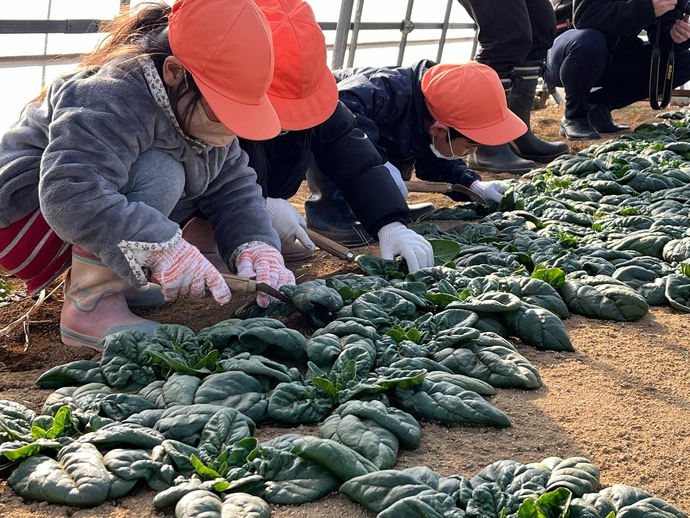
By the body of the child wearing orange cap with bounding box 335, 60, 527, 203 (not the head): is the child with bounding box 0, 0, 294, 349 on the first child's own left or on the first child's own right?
on the first child's own right

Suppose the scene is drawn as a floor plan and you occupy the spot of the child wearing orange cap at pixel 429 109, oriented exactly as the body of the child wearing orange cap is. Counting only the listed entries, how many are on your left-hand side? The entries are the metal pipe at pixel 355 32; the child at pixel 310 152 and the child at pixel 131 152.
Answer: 1

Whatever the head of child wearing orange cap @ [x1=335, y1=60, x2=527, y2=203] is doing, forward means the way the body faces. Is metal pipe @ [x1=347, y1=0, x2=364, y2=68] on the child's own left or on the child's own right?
on the child's own left

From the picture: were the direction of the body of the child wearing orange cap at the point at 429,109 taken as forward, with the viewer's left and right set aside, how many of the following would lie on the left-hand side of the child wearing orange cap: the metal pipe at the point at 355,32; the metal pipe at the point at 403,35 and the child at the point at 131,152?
2

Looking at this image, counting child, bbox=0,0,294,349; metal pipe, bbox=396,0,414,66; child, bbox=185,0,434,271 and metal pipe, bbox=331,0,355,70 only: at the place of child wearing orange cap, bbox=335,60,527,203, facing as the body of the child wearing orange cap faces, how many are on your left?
2

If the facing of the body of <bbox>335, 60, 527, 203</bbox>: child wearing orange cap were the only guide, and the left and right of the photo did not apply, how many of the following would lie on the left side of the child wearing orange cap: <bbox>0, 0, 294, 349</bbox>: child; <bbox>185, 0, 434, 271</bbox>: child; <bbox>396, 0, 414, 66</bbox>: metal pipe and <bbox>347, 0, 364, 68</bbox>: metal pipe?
2

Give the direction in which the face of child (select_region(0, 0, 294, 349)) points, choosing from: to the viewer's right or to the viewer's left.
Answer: to the viewer's right

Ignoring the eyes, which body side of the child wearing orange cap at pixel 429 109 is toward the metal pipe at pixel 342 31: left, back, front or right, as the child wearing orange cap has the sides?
left

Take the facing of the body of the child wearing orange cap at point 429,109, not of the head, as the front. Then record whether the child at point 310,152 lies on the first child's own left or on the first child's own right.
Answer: on the first child's own right

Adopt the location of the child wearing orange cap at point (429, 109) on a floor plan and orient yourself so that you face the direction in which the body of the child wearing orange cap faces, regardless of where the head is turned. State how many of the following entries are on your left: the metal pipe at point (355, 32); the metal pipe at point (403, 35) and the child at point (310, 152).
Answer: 2

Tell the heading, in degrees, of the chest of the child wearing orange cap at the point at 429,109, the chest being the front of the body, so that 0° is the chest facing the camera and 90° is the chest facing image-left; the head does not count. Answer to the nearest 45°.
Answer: approximately 270°
